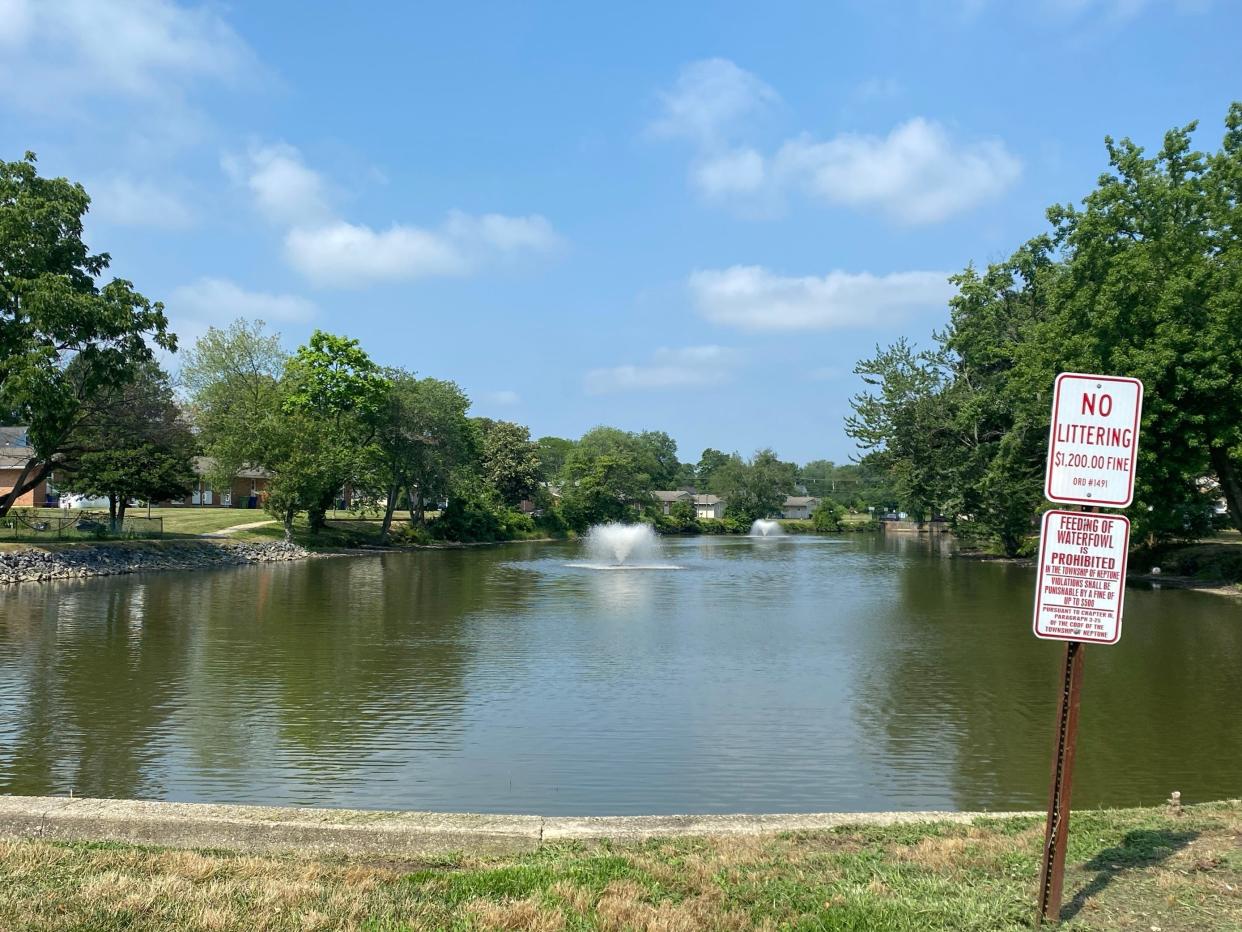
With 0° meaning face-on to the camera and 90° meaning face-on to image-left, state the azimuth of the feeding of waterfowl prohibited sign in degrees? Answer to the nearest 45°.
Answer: approximately 0°

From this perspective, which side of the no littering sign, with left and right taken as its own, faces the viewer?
front

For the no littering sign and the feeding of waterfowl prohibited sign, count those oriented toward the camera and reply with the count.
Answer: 2

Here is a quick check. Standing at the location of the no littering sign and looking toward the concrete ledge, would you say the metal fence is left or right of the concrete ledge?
right

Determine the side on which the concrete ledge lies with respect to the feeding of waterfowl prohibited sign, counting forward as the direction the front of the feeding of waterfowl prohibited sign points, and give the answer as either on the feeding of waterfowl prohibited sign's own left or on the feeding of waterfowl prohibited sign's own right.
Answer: on the feeding of waterfowl prohibited sign's own right

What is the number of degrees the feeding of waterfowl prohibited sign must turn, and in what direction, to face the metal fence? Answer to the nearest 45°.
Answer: approximately 135° to its right
